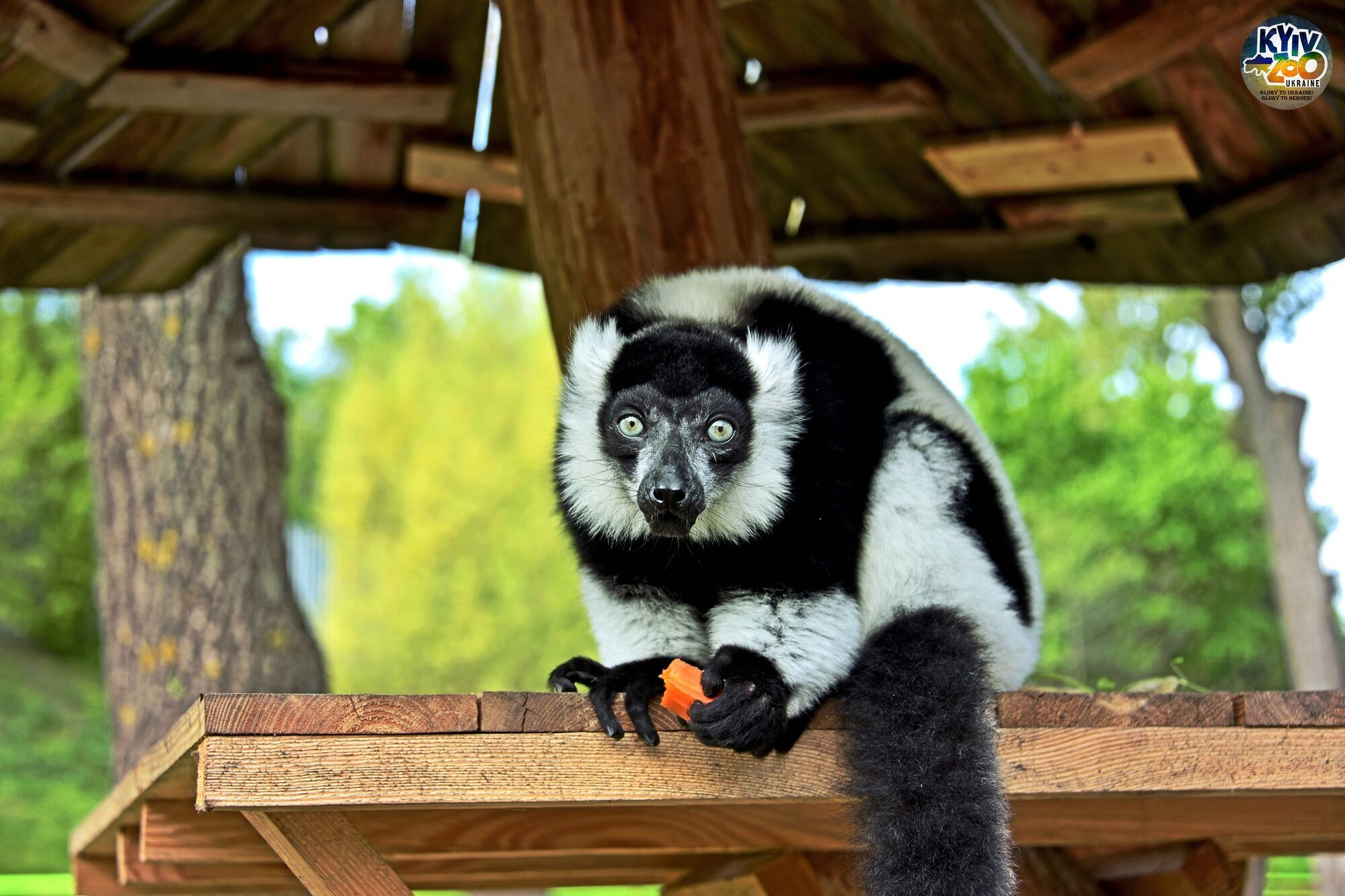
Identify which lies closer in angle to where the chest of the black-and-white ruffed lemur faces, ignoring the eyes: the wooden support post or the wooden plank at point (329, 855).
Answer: the wooden plank

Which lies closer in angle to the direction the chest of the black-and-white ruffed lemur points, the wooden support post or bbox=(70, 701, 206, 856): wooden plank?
the wooden plank

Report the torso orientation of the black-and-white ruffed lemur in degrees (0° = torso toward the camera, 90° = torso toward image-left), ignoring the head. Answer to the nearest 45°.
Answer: approximately 45°

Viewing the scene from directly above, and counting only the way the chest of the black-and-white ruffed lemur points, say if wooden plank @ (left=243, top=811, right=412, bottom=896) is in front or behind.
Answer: in front

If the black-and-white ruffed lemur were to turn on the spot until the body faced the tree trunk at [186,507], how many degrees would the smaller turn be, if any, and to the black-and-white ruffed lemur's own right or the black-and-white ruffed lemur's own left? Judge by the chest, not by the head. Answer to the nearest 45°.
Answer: approximately 90° to the black-and-white ruffed lemur's own right
